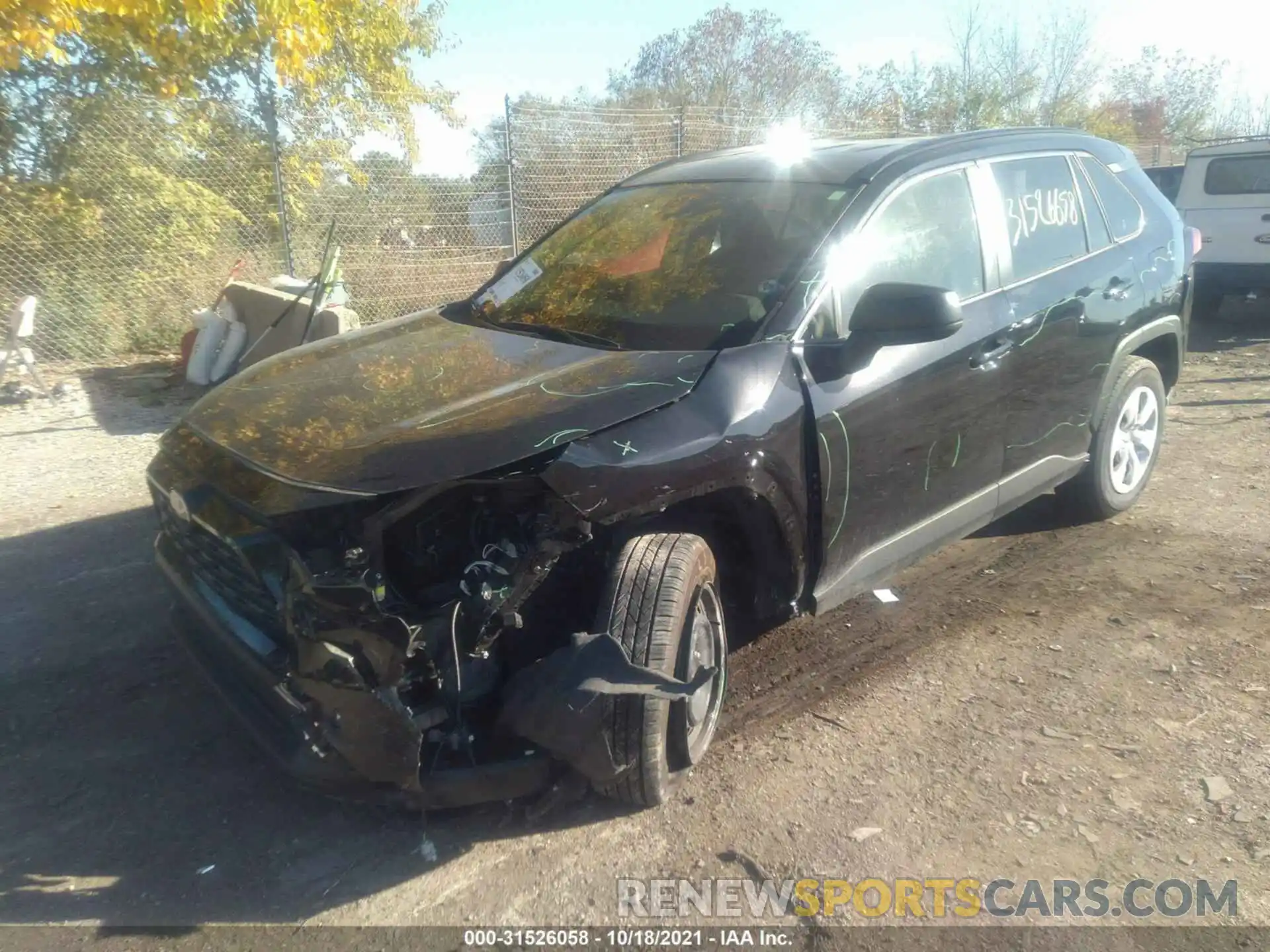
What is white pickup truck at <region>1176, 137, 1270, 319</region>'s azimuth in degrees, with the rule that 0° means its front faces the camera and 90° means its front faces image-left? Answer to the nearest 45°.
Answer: approximately 180°

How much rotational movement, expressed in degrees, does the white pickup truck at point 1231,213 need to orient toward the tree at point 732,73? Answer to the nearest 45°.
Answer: approximately 45° to its left

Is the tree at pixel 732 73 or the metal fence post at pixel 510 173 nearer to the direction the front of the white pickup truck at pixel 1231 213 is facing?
the tree

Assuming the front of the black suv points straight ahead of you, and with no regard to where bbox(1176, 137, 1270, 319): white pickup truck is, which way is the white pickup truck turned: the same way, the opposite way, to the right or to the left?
the opposite way

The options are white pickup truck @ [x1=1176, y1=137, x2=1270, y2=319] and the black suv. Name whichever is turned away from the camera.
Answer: the white pickup truck

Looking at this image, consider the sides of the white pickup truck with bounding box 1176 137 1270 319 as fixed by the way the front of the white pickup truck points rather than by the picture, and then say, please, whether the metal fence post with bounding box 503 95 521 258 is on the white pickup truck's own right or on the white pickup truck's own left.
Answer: on the white pickup truck's own left

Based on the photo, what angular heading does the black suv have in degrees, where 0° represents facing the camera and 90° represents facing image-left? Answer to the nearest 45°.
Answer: approximately 45°

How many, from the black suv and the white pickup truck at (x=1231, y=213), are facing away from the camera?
1

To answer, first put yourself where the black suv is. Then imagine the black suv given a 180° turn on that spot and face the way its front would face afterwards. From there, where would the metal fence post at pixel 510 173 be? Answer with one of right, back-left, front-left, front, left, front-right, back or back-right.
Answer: front-left

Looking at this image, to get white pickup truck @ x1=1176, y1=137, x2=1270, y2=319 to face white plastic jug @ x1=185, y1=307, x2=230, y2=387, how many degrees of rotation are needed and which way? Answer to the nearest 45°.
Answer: approximately 135° to its left

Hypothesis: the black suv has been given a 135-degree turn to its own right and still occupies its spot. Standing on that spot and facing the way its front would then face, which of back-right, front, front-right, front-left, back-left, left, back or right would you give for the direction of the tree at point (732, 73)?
front

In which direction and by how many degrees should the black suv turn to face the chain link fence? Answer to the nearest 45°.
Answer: approximately 90° to its right
